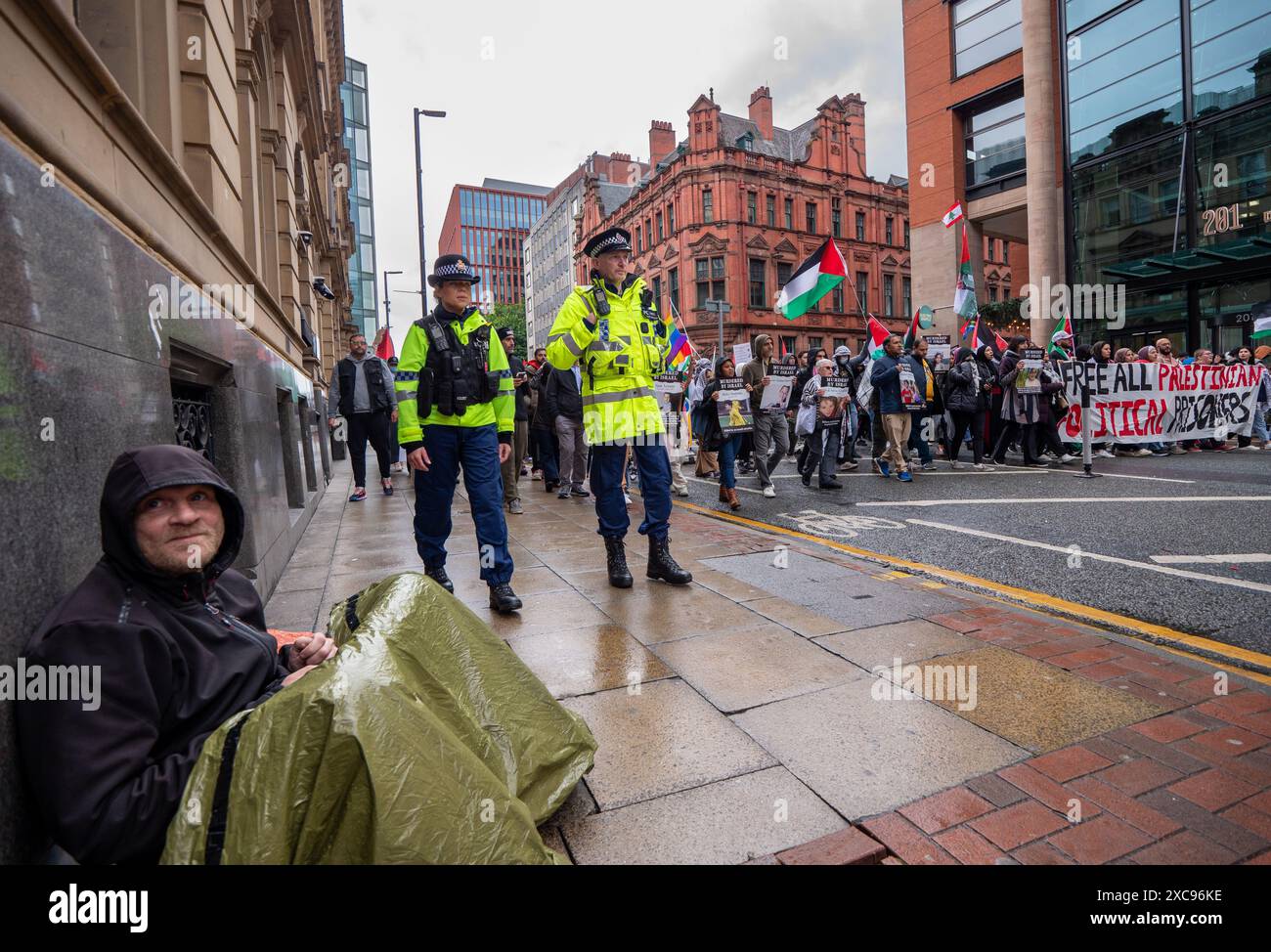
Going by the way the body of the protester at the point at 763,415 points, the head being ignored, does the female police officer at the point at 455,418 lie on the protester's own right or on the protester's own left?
on the protester's own right

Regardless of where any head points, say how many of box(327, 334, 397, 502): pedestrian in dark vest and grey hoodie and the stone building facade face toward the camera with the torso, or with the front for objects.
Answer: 1

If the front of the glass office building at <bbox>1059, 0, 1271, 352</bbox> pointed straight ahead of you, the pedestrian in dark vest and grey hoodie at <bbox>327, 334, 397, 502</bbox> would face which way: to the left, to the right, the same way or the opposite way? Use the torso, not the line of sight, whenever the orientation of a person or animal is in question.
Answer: to the left

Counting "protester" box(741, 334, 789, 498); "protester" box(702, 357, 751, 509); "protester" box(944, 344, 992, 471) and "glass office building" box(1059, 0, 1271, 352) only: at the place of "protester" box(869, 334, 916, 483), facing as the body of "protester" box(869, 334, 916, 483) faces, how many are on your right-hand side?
2

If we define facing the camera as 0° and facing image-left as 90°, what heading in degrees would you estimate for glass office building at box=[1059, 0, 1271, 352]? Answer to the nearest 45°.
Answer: approximately 45°

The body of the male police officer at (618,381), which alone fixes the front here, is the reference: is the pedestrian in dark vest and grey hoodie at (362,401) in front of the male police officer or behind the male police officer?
behind

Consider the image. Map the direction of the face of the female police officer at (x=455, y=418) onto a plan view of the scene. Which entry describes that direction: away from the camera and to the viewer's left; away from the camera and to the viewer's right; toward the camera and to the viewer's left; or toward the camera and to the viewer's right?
toward the camera and to the viewer's right

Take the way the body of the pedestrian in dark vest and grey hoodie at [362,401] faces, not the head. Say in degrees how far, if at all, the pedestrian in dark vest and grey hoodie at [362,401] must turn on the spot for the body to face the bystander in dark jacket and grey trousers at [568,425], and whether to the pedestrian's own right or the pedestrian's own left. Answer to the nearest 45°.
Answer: approximately 90° to the pedestrian's own left

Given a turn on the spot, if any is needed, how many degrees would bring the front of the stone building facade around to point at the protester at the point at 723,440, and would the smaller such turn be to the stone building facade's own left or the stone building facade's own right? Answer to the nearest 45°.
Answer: approximately 45° to the stone building facade's own left
